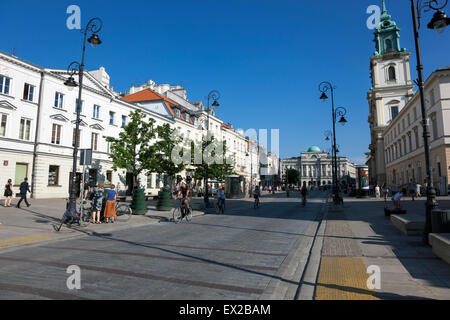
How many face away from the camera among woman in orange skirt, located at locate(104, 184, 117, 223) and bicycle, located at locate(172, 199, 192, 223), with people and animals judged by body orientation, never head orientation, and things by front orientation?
1
